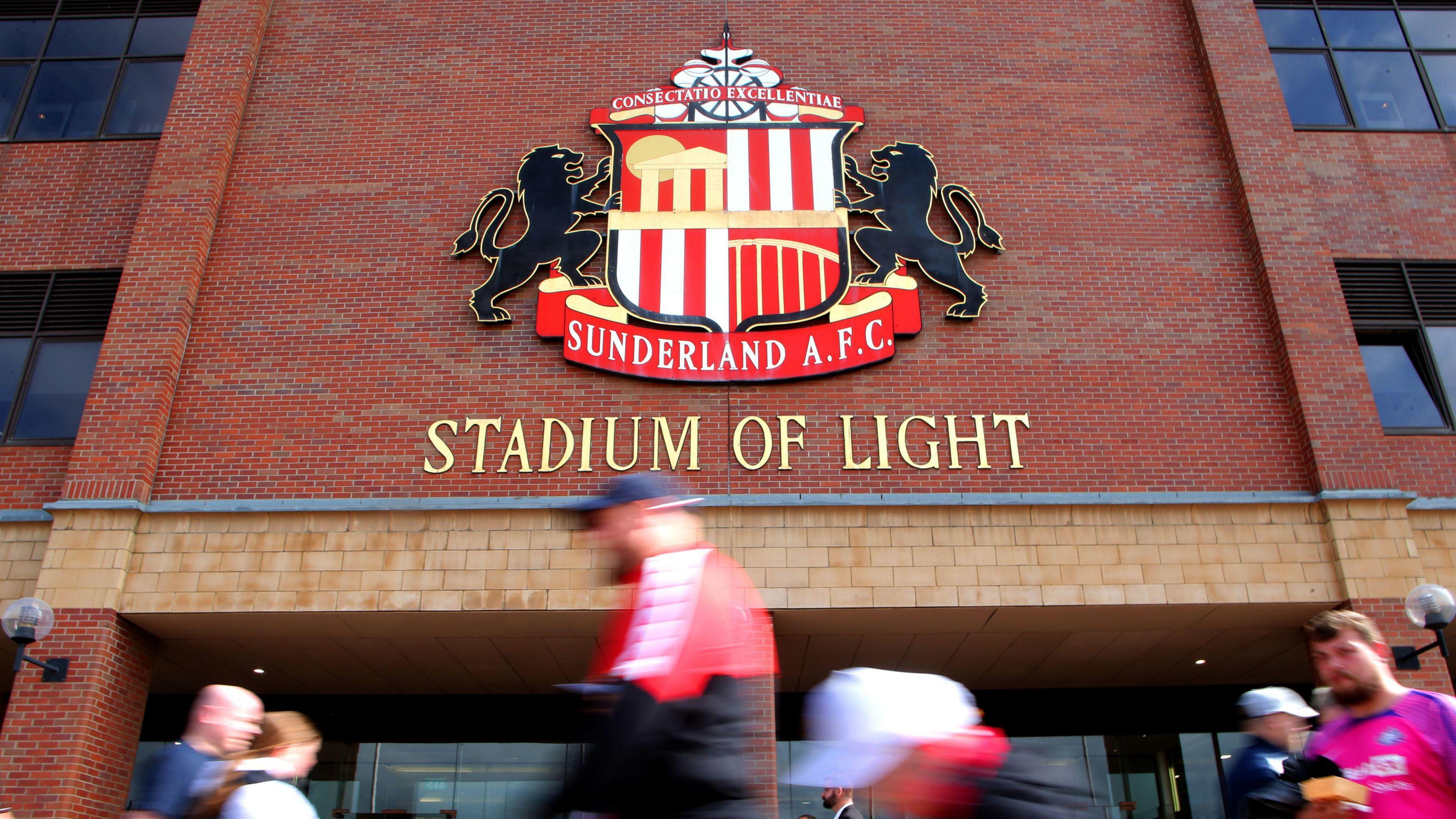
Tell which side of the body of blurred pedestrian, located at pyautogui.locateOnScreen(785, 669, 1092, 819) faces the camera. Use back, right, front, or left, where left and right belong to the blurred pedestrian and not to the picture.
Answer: left

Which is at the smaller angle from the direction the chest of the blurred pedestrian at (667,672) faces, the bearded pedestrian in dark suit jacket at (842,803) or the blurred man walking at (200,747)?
the blurred man walking

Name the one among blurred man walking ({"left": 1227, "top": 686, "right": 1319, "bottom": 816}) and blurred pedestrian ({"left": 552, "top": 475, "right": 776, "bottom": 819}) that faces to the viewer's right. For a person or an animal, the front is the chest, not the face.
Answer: the blurred man walking

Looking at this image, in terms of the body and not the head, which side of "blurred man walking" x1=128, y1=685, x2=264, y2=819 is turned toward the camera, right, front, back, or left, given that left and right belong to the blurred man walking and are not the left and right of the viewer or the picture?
right

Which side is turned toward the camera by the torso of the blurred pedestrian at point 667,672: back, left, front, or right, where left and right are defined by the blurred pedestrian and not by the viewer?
left

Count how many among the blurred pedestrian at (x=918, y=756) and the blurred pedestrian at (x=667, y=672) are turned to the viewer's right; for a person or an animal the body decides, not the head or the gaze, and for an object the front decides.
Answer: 0

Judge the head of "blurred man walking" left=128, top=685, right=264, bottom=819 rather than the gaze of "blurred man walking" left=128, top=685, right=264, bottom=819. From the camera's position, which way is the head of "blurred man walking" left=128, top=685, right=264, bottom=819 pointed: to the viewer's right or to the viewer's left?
to the viewer's right

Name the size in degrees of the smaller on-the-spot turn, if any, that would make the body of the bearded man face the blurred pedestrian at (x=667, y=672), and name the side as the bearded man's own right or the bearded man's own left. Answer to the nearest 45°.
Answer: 0° — they already face them

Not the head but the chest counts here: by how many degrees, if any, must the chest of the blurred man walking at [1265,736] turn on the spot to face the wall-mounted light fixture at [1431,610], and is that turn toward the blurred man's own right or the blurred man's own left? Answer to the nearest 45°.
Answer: approximately 90° to the blurred man's own left

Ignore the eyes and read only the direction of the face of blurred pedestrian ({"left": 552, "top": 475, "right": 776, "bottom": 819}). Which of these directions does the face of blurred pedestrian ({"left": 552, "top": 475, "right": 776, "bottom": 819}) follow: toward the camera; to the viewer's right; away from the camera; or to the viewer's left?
to the viewer's left

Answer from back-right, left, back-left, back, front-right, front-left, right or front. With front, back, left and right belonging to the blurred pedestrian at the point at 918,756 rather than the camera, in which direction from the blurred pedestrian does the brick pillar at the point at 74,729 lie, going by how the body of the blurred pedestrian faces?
front-right
